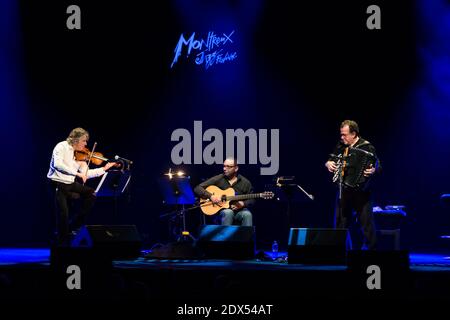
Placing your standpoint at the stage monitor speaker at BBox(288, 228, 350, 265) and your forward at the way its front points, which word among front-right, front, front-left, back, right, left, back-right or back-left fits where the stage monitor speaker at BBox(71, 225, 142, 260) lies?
left

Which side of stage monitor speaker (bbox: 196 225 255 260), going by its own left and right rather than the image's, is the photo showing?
back

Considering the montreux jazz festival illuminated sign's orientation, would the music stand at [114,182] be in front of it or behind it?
in front

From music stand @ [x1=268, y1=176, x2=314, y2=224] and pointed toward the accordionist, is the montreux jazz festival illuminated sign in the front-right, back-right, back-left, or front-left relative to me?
back-left

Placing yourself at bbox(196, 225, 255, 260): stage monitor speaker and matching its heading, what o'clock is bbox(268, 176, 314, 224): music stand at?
The music stand is roughly at 2 o'clock from the stage monitor speaker.

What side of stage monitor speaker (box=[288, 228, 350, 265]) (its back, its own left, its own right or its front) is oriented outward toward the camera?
back

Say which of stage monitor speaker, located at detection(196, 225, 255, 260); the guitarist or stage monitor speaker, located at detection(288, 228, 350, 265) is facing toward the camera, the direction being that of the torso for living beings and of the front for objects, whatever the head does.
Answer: the guitarist

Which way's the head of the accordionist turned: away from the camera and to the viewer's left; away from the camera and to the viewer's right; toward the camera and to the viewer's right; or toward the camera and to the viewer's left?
toward the camera and to the viewer's left
